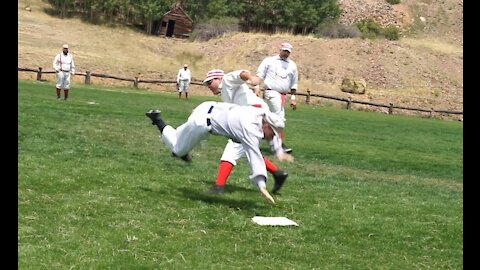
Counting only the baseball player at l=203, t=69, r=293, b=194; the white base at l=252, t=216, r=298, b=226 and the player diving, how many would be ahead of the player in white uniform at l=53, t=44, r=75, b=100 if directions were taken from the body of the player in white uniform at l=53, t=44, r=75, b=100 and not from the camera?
3

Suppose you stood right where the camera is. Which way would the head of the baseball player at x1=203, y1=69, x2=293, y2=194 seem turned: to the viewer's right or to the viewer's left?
to the viewer's left

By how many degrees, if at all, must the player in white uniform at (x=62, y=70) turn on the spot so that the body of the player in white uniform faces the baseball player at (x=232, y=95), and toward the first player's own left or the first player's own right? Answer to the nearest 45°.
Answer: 0° — they already face them

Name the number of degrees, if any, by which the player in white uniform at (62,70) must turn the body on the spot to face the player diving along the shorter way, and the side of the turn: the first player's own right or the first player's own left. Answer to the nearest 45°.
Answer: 0° — they already face them

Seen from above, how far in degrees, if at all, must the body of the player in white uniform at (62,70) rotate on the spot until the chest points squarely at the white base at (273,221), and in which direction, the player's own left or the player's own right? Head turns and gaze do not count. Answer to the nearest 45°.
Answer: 0° — they already face it

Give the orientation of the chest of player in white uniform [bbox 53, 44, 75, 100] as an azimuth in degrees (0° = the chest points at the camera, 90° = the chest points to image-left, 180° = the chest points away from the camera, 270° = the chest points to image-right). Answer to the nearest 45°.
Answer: approximately 0°
